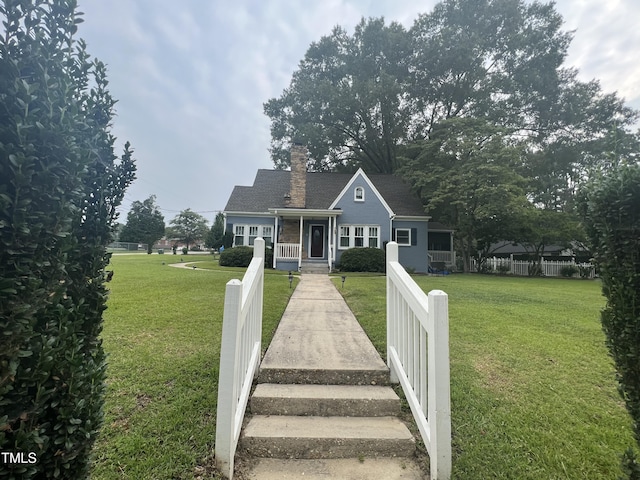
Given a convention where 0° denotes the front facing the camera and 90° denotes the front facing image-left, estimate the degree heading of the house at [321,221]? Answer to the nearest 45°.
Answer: approximately 0°

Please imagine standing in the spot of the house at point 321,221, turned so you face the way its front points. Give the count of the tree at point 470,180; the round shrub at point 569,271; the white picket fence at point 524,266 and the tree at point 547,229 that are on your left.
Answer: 4

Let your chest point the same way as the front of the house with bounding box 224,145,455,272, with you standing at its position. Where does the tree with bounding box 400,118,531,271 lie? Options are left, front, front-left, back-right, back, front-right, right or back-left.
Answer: left

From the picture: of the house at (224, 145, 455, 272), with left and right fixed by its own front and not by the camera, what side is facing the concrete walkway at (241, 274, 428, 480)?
front

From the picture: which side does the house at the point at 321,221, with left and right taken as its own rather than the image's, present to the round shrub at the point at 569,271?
left

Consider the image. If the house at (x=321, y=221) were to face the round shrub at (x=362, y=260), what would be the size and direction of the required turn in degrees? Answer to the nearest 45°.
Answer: approximately 45° to its left

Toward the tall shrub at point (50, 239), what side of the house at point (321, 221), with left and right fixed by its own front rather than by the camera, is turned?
front

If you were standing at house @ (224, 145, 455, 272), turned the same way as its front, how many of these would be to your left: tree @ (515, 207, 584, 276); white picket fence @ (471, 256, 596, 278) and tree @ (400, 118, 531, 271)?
3

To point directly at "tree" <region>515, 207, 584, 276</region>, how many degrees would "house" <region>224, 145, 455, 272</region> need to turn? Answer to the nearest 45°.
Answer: approximately 90° to its left

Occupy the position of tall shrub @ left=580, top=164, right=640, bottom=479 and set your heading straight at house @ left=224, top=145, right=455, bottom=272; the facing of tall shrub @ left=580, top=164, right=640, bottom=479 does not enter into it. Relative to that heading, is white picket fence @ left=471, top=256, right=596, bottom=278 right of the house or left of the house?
right

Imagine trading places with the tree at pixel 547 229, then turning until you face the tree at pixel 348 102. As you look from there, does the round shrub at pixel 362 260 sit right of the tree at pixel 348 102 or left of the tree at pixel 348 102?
left

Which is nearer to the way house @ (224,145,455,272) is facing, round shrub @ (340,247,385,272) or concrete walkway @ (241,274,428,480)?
the concrete walkway
